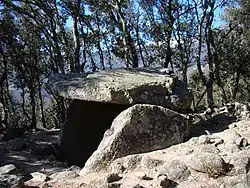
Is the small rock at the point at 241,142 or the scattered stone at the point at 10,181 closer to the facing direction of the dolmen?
the scattered stone

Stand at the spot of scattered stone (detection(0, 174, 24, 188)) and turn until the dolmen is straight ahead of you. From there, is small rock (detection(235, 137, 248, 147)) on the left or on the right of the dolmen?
right

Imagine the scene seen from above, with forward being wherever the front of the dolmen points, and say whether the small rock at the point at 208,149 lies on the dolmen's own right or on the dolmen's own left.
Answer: on the dolmen's own left

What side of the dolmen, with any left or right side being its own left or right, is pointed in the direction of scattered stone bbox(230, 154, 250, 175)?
left

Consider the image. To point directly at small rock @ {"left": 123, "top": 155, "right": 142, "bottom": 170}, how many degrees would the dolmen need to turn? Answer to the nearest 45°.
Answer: approximately 45° to its left

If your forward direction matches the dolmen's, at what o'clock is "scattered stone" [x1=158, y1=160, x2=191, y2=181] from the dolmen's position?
The scattered stone is roughly at 10 o'clock from the dolmen.

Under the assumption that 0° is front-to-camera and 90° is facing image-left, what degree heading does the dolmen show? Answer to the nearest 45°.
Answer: approximately 45°

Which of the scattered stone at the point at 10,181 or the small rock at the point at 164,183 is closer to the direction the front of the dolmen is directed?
the scattered stone

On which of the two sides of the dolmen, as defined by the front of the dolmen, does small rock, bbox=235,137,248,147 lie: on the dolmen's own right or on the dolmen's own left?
on the dolmen's own left
